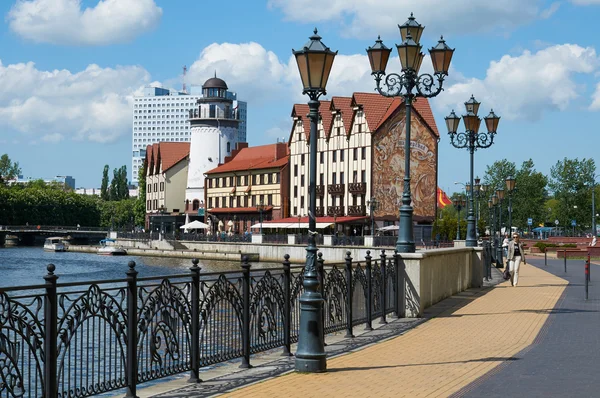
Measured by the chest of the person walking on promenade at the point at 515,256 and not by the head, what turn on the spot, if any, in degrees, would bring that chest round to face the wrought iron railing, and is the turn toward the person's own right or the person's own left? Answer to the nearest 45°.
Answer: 0° — they already face it

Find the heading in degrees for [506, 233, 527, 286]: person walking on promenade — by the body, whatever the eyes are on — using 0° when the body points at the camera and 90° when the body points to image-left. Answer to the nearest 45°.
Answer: approximately 0°

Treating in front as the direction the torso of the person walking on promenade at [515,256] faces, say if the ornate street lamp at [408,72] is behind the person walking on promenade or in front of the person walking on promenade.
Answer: in front

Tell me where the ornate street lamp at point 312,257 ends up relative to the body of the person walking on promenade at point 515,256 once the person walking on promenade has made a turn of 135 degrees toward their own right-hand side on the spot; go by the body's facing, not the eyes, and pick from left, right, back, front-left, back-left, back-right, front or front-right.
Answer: back-left
